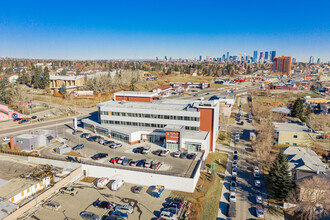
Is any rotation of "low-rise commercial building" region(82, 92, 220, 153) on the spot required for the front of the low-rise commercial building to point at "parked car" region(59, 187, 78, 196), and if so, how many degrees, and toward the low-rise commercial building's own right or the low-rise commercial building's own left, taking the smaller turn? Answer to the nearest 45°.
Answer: approximately 45° to the low-rise commercial building's own right

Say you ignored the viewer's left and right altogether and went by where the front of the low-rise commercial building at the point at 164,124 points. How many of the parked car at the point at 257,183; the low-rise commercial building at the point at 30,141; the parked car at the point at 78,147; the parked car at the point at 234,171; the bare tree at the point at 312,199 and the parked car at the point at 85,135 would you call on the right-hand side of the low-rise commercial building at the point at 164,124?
3

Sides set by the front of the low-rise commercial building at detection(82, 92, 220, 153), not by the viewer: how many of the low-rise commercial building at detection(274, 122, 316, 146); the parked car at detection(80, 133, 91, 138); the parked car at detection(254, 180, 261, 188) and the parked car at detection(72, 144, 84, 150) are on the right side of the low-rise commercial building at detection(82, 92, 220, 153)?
2

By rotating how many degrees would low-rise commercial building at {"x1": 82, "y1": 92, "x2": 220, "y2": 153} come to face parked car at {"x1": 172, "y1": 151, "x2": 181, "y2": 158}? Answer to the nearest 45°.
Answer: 0° — it already faces it

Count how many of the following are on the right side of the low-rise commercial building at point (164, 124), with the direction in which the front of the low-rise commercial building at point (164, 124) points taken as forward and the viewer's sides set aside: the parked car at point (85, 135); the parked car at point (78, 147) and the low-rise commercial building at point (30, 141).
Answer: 3

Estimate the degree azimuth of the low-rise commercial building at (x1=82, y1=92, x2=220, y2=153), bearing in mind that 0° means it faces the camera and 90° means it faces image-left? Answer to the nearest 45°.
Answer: approximately 0°

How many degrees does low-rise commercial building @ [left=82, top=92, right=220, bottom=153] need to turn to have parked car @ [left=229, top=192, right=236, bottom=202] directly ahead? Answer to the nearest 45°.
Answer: approximately 45° to its left

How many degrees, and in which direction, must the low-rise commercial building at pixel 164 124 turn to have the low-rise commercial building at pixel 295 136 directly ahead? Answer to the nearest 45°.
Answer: approximately 90° to its left

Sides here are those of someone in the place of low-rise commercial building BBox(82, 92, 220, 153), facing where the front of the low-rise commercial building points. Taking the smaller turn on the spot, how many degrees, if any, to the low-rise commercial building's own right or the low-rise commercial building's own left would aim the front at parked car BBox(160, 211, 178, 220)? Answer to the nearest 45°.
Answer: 0° — it already faces it

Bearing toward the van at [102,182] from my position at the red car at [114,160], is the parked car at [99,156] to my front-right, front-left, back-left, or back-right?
back-right

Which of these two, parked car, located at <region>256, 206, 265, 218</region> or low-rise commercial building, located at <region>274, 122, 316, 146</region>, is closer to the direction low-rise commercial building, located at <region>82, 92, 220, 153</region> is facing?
the parked car
